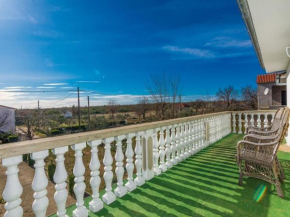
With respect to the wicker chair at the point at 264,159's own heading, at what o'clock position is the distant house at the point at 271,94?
The distant house is roughly at 3 o'clock from the wicker chair.

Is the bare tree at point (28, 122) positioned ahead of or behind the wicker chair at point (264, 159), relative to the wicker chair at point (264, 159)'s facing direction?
ahead

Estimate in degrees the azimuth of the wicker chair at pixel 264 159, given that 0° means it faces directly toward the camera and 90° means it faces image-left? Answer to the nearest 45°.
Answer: approximately 90°

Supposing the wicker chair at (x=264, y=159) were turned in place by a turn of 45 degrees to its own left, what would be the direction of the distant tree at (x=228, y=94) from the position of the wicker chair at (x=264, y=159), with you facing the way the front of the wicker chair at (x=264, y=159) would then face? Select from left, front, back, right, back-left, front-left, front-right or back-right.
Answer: back-right

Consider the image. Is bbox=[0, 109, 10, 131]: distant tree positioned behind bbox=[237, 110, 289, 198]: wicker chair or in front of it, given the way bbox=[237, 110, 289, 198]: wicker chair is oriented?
in front

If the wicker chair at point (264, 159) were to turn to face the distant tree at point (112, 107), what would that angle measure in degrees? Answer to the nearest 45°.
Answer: approximately 45° to its right

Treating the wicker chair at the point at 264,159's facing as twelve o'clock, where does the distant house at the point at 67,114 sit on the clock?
The distant house is roughly at 1 o'clock from the wicker chair.

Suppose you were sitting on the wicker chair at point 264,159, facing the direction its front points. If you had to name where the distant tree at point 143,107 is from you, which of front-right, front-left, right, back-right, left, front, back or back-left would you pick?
front-right

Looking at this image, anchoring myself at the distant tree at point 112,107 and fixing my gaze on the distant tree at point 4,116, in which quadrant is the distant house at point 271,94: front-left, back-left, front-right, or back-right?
front-left

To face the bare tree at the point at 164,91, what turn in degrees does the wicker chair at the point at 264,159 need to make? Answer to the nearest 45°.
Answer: approximately 45° to its right

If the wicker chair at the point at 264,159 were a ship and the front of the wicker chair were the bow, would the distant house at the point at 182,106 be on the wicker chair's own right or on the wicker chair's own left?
on the wicker chair's own right
